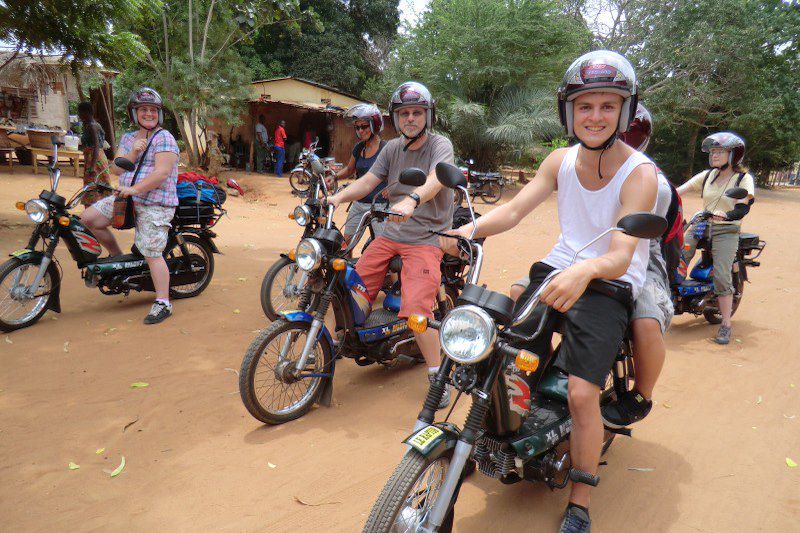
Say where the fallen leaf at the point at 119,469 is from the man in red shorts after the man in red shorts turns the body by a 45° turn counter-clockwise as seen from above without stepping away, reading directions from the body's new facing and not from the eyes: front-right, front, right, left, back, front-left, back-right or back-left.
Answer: front-right

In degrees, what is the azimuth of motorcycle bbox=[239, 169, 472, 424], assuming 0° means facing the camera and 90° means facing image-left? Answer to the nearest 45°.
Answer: approximately 45°

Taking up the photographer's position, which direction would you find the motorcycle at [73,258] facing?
facing the viewer and to the left of the viewer

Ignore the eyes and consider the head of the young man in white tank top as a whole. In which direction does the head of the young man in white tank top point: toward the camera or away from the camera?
toward the camera

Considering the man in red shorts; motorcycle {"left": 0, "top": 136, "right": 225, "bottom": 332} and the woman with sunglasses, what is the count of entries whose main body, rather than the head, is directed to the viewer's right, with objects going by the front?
0

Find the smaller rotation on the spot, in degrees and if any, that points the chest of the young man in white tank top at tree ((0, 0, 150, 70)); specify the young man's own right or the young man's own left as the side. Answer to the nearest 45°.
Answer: approximately 90° to the young man's own right

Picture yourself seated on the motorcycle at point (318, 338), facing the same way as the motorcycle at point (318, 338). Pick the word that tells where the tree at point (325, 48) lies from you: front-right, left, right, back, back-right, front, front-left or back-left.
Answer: back-right

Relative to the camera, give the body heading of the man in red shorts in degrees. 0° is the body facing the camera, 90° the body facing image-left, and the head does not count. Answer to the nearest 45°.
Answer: approximately 45°

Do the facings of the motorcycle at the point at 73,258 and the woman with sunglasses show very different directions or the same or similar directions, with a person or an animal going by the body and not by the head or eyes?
same or similar directions

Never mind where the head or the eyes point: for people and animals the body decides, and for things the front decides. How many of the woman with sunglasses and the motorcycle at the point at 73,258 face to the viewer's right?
0

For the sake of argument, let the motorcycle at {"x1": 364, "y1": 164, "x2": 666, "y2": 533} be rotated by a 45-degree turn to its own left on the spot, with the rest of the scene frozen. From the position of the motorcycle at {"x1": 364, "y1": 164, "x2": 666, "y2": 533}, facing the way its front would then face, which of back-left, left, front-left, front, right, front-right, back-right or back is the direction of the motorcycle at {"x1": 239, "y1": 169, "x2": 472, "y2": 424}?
back-right

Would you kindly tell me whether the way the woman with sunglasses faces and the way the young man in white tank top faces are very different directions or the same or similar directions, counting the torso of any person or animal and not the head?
same or similar directions

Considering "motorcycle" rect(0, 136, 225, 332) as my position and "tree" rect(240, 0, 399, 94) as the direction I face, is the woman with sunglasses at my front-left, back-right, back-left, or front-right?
front-right

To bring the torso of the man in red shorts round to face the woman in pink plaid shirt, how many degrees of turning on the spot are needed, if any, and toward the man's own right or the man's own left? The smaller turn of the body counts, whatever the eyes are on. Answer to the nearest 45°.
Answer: approximately 90° to the man's own right

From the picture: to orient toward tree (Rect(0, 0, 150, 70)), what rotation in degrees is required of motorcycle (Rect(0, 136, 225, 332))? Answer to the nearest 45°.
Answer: approximately 135° to its right

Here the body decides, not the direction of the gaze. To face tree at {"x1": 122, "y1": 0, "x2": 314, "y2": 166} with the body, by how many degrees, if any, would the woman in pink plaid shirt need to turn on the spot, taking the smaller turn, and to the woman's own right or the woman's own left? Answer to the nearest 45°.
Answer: approximately 135° to the woman's own right
